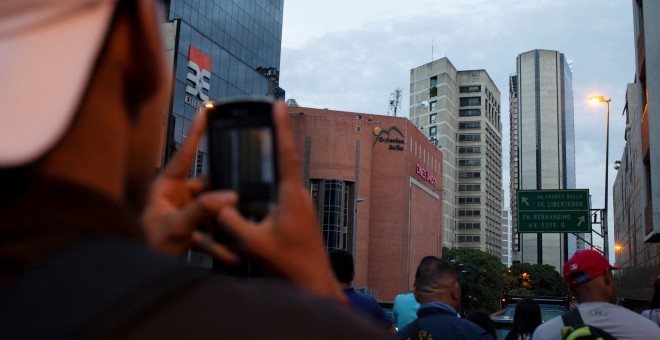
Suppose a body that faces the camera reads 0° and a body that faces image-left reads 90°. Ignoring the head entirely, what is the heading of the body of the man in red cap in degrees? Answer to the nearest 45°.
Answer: approximately 225°

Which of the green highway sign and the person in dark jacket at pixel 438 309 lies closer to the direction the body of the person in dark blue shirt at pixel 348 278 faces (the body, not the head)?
the green highway sign

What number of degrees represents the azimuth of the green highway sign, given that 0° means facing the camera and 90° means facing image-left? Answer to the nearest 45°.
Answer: approximately 0°

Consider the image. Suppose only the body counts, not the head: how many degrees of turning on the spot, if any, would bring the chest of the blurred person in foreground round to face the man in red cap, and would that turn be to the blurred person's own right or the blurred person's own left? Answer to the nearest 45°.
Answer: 0° — they already face them

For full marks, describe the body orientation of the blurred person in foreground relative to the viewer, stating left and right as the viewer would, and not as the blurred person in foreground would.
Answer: facing away from the viewer and to the right of the viewer

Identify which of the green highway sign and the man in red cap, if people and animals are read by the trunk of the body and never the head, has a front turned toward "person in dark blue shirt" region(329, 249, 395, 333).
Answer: the green highway sign

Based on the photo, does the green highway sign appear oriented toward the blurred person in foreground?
yes

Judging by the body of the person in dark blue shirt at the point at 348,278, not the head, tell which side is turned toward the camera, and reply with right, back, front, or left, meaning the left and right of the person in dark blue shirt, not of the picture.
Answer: back

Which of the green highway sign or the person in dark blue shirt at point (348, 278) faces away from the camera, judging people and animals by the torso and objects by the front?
the person in dark blue shirt
